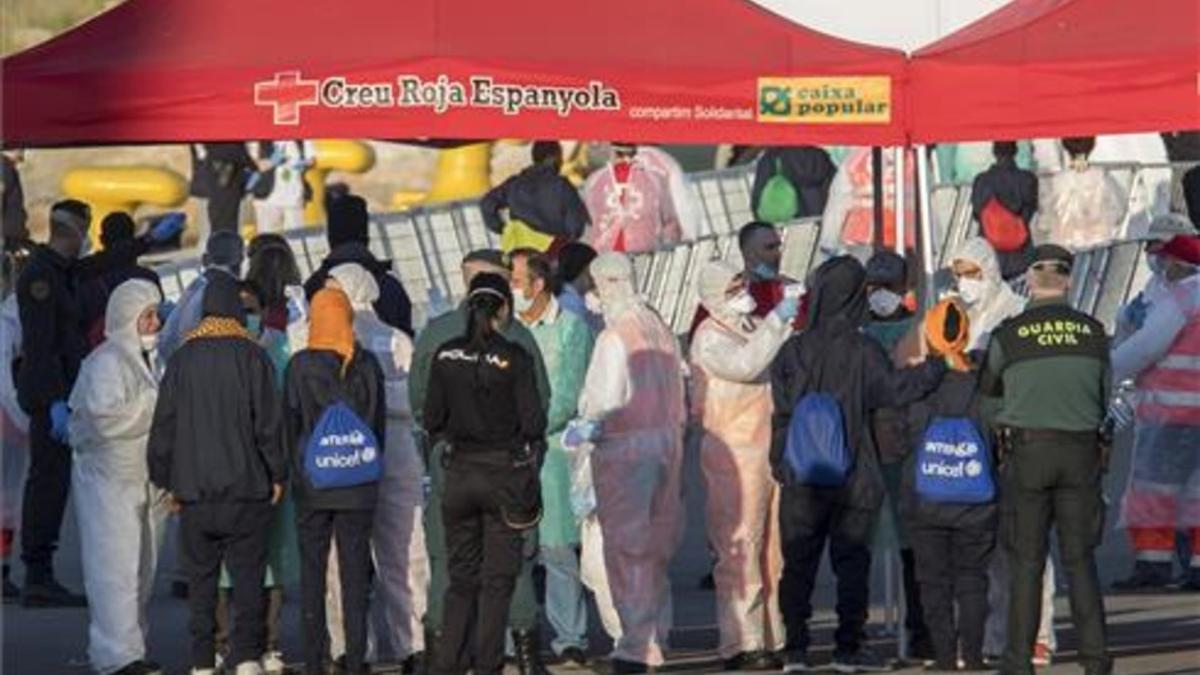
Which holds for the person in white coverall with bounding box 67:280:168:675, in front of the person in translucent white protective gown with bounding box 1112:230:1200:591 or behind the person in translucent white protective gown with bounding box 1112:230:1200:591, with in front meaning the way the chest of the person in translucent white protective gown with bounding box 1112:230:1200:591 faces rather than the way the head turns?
in front

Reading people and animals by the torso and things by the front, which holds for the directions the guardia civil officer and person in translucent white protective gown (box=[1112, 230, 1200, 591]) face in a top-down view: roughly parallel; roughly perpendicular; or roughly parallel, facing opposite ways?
roughly perpendicular

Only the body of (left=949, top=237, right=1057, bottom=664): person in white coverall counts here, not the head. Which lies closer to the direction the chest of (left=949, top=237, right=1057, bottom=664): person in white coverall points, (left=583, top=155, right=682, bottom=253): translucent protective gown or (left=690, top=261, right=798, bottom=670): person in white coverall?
the person in white coverall

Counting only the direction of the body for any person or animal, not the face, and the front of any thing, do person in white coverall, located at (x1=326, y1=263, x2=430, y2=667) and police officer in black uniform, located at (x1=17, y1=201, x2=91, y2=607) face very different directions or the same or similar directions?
very different directions

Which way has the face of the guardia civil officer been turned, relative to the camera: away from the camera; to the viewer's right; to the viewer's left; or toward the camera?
away from the camera

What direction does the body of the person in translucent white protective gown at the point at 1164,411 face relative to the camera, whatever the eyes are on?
to the viewer's left

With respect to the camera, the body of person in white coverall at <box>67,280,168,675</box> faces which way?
to the viewer's right

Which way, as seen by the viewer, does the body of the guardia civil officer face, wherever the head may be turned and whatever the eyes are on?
away from the camera
